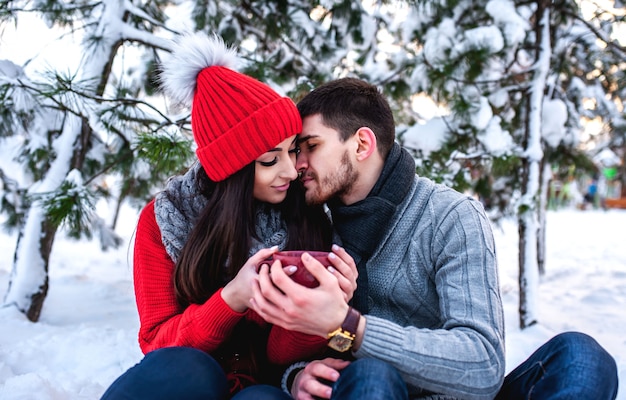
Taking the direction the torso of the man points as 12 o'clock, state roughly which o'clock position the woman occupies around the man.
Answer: The woman is roughly at 2 o'clock from the man.

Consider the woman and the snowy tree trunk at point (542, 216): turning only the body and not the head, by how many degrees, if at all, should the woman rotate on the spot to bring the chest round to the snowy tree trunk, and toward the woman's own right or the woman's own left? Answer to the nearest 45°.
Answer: approximately 90° to the woman's own left

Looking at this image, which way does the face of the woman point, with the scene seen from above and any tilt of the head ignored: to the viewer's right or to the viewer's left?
to the viewer's right

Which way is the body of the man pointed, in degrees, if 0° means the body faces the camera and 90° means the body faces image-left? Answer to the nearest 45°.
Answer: approximately 45°

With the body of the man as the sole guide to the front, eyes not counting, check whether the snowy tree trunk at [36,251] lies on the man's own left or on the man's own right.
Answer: on the man's own right

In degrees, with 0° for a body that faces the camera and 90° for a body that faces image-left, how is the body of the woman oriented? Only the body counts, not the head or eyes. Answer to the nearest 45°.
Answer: approximately 315°

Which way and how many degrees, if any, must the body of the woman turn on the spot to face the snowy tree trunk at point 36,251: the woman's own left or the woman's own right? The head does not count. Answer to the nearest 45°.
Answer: approximately 180°

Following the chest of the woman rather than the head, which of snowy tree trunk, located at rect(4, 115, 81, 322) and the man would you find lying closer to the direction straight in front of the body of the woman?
the man

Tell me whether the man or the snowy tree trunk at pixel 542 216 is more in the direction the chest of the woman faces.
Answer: the man

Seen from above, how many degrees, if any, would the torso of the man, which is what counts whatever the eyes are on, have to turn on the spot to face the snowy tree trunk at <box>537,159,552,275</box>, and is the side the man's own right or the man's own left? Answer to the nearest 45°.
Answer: approximately 135° to the man's own right

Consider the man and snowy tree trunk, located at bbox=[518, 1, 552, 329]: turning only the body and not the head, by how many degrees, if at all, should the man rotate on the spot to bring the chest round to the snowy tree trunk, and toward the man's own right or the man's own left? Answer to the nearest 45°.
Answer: approximately 135° to the man's own right
